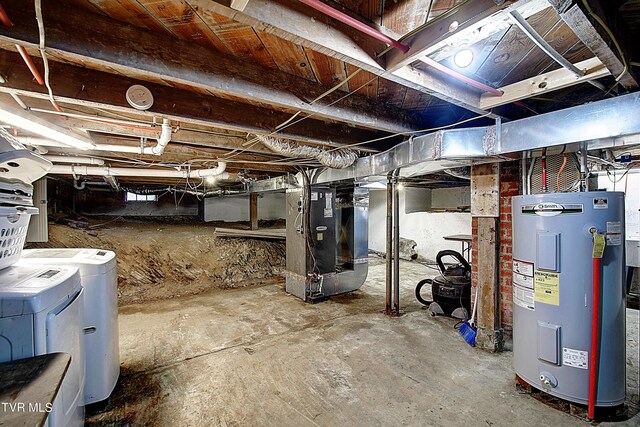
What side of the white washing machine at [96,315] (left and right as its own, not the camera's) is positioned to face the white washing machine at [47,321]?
right

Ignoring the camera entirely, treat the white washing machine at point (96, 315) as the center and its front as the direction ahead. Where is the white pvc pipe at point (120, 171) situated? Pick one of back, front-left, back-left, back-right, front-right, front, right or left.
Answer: left

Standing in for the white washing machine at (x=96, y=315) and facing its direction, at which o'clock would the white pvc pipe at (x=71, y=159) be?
The white pvc pipe is roughly at 9 o'clock from the white washing machine.

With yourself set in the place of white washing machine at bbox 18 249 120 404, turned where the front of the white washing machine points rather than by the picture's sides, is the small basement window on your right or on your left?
on your left

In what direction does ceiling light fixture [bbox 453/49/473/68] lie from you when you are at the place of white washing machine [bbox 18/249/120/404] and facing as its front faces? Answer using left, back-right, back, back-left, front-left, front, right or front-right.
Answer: front-right

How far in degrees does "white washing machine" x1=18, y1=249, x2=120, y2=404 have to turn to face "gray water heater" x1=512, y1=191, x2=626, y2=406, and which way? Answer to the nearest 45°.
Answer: approximately 45° to its right

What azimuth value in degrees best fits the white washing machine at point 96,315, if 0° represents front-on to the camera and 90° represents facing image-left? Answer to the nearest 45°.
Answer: approximately 270°

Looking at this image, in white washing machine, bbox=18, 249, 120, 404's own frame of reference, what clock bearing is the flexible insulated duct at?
The flexible insulated duct is roughly at 10 o'clock from the white washing machine.
